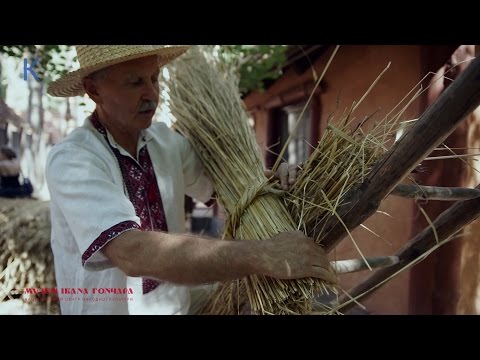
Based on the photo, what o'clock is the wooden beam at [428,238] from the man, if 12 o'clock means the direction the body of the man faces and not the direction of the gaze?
The wooden beam is roughly at 11 o'clock from the man.

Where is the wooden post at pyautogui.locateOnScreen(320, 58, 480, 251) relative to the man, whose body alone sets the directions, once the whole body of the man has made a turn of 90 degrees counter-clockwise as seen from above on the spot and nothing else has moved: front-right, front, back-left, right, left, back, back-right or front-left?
right
